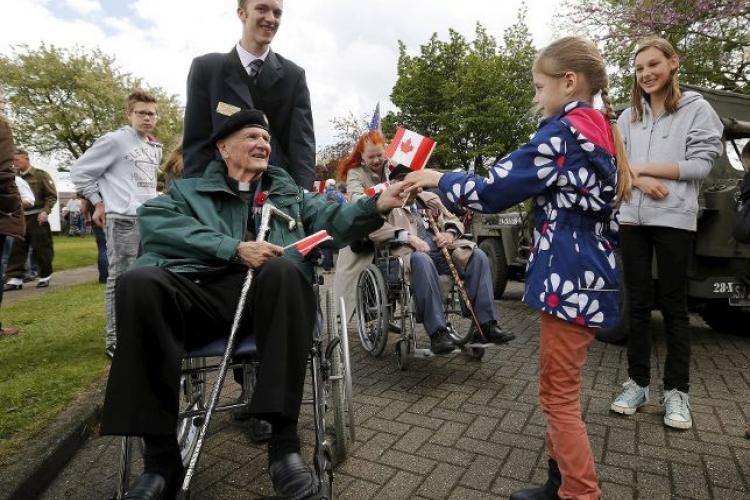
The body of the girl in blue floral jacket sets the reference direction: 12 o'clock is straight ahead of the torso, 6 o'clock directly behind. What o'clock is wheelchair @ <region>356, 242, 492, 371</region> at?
The wheelchair is roughly at 2 o'clock from the girl in blue floral jacket.

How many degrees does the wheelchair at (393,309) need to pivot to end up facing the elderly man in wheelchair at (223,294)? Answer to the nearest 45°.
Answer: approximately 45° to its right

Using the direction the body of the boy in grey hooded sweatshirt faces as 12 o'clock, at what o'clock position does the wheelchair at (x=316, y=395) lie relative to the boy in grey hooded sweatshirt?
The wheelchair is roughly at 1 o'clock from the boy in grey hooded sweatshirt.

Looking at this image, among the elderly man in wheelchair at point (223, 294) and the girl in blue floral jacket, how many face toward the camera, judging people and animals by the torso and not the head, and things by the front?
1

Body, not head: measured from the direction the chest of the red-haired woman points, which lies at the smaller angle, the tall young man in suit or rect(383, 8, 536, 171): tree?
the tall young man in suit

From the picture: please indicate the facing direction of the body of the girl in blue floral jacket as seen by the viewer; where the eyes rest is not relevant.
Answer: to the viewer's left

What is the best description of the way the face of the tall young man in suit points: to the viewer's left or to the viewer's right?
to the viewer's right

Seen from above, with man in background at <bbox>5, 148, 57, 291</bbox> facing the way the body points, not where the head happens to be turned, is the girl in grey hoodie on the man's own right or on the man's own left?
on the man's own left
